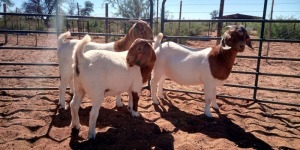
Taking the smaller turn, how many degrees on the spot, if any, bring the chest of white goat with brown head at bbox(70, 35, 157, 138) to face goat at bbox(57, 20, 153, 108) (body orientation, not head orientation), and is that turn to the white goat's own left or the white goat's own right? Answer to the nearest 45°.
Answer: approximately 90° to the white goat's own left

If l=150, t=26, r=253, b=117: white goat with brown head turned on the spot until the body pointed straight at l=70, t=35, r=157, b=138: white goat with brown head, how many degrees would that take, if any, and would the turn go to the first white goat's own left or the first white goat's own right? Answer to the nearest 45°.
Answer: approximately 90° to the first white goat's own right

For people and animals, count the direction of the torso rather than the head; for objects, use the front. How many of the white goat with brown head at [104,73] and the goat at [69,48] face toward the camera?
0

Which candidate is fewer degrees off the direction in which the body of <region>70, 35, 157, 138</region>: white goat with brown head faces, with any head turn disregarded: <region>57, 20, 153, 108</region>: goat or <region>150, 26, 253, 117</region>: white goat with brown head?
the white goat with brown head

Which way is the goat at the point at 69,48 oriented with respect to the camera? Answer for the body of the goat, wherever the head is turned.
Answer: to the viewer's right

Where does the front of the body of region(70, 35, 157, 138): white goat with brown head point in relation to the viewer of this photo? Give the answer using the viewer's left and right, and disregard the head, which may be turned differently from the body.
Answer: facing away from the viewer and to the right of the viewer

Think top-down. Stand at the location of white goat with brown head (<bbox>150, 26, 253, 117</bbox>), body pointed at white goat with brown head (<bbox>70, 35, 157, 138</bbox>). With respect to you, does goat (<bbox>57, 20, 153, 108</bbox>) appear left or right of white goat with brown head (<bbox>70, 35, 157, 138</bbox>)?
right

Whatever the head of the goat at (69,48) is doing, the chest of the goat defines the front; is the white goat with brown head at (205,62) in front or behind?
in front

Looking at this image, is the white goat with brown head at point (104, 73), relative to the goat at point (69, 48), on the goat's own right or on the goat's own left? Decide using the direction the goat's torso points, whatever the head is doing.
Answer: on the goat's own right

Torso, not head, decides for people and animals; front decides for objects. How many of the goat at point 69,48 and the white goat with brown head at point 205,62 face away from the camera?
0

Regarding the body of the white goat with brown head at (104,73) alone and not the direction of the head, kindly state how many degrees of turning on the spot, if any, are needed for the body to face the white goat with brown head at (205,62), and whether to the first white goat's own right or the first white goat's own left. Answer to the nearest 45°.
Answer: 0° — it already faces it

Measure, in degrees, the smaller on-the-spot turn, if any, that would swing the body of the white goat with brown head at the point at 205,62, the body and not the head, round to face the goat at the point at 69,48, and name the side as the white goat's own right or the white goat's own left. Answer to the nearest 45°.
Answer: approximately 135° to the white goat's own right

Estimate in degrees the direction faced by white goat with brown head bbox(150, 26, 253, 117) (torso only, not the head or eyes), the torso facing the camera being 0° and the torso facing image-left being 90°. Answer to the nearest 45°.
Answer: approximately 315°
